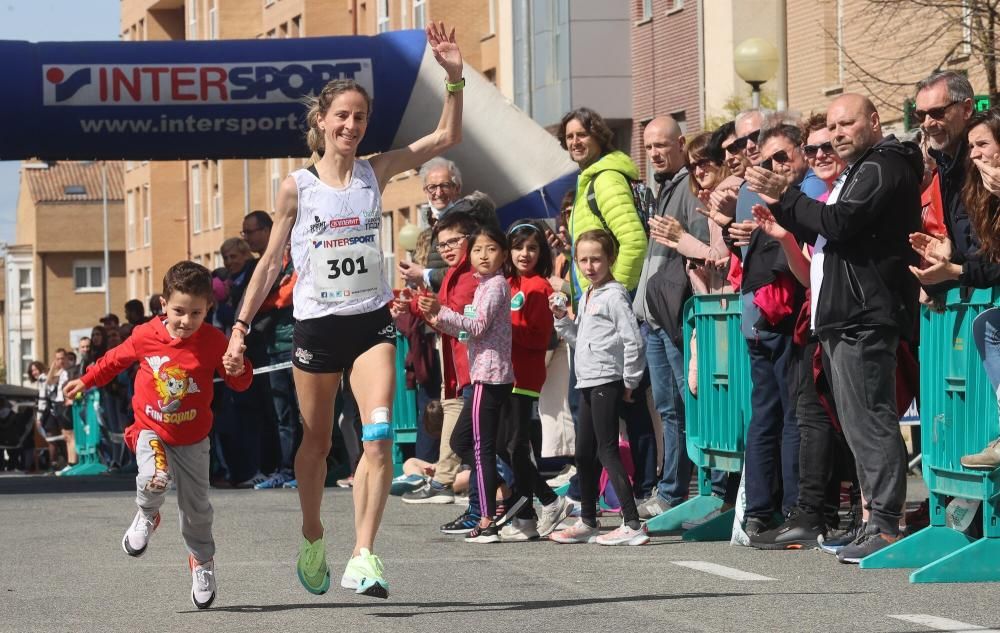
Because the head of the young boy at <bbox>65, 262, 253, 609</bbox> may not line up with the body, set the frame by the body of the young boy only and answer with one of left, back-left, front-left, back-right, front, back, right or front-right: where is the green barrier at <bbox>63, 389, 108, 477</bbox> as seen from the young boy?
back

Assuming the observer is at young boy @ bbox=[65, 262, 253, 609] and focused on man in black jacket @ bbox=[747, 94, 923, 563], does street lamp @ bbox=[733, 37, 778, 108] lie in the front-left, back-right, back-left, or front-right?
front-left

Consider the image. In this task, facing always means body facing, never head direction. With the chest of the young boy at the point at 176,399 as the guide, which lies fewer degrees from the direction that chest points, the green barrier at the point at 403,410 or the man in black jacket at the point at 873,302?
the man in black jacket

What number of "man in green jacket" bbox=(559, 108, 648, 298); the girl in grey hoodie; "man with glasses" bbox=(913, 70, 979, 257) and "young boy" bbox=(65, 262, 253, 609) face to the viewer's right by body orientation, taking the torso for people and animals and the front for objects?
0

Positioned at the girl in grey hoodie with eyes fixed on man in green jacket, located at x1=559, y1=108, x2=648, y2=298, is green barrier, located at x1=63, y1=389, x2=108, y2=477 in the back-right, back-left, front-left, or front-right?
front-left

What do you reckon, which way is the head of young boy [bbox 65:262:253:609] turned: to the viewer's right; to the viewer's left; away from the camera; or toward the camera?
toward the camera

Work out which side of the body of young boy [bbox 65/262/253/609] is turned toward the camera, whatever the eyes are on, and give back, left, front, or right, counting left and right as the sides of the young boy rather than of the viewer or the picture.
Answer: front

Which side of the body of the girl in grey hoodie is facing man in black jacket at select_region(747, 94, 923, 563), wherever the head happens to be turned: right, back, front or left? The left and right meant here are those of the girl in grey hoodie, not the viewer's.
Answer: left

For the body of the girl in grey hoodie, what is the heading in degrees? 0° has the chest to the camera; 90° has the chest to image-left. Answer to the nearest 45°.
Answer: approximately 45°
